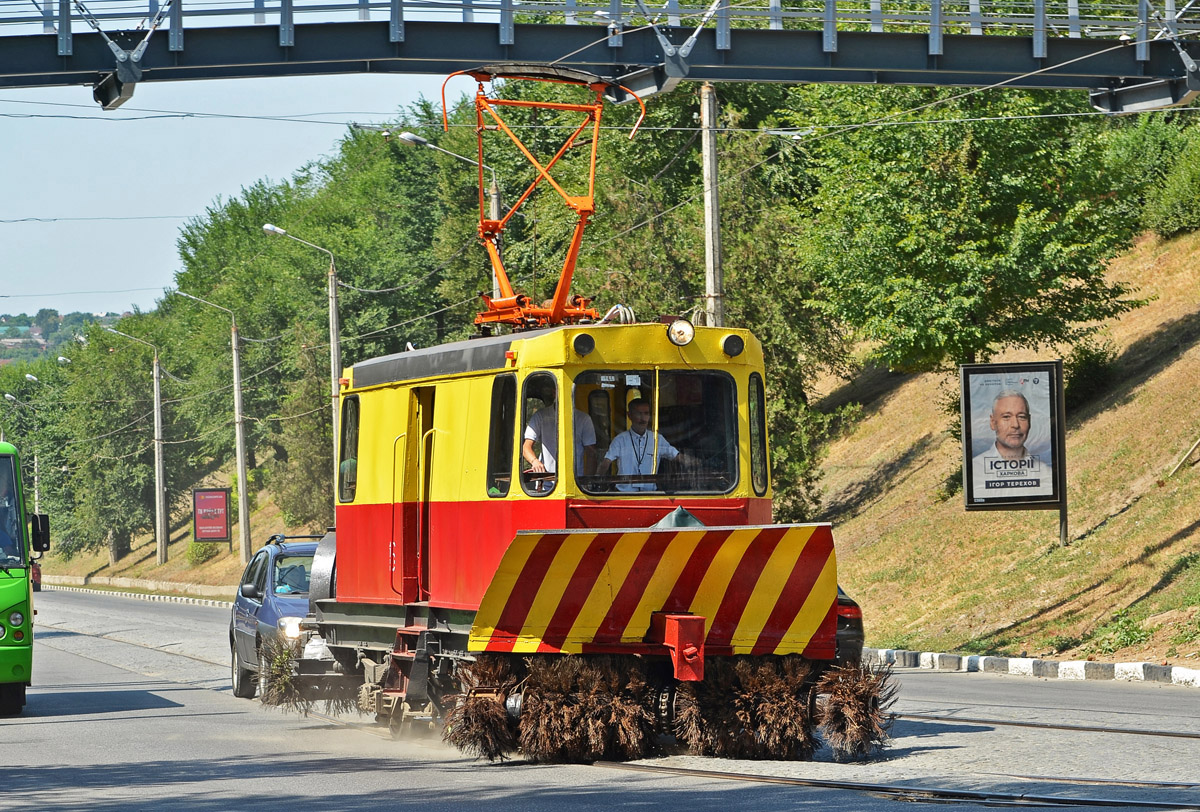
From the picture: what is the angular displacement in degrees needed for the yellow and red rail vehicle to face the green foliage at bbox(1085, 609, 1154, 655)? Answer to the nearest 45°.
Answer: approximately 90° to its left

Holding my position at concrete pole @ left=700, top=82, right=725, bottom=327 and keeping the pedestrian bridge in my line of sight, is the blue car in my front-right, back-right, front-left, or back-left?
front-right

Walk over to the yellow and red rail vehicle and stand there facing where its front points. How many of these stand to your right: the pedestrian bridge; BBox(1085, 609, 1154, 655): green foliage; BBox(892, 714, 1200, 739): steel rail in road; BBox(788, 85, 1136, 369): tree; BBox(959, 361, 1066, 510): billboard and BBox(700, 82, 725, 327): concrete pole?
0

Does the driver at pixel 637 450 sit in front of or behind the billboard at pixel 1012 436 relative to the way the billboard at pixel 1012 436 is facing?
in front

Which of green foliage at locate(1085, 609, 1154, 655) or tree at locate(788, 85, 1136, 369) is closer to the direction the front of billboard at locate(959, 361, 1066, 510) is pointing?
the green foliage

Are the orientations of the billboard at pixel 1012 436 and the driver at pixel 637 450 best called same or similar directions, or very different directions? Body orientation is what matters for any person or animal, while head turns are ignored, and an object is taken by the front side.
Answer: same or similar directions

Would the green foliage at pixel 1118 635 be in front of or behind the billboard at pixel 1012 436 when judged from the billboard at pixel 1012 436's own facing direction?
in front

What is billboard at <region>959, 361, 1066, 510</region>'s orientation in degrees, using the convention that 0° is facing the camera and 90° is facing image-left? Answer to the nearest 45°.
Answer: approximately 0°

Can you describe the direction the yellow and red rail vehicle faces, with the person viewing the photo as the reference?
facing the viewer and to the right of the viewer

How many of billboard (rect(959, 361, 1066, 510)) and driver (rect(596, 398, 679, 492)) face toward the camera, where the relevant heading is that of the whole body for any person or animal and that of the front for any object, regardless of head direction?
2

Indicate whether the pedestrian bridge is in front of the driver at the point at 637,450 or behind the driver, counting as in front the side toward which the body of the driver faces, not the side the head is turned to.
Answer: behind

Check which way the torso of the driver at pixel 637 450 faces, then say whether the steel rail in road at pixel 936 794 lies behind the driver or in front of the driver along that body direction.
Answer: in front

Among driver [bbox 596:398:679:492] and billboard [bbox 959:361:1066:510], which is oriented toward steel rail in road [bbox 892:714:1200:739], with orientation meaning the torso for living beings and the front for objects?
the billboard

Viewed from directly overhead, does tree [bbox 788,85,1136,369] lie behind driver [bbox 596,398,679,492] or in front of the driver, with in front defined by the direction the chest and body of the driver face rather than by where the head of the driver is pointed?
behind

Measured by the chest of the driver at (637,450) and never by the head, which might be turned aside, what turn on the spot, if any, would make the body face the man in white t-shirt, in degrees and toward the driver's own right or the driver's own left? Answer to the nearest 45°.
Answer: approximately 90° to the driver's own right

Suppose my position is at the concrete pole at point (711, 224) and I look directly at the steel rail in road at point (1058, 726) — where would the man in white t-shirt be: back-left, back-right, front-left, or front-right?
front-right

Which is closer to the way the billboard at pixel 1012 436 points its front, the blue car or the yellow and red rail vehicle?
the yellow and red rail vehicle

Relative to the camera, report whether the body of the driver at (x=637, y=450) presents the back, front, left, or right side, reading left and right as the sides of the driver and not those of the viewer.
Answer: front

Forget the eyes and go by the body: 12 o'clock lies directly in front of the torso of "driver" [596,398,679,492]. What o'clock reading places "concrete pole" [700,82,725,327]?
The concrete pole is roughly at 6 o'clock from the driver.

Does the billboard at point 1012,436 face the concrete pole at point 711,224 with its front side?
no
